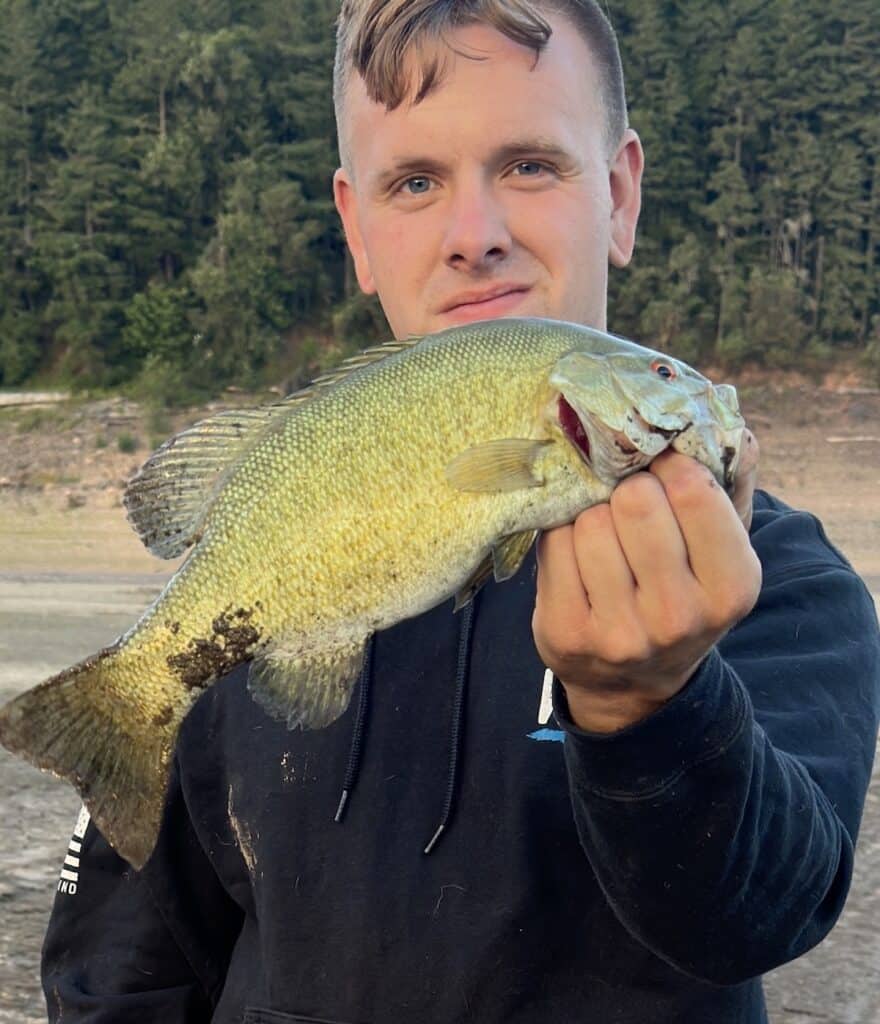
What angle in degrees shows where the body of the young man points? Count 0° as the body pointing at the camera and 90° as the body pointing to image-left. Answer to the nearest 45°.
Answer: approximately 0°

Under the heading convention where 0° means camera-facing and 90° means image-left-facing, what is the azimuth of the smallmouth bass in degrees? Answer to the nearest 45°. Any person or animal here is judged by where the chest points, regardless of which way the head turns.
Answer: approximately 270°
